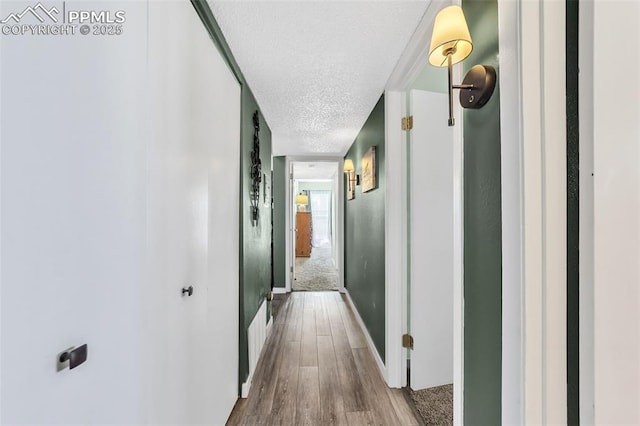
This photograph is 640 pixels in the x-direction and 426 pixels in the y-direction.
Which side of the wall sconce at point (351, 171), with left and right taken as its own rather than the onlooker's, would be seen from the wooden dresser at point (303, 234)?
right

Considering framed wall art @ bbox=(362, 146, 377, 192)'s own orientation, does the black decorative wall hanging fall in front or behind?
in front

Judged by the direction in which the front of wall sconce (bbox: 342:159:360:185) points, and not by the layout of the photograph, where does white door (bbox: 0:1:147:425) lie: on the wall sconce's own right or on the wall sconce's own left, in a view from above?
on the wall sconce's own left

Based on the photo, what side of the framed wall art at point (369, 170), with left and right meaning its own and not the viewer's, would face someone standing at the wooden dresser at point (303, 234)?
right

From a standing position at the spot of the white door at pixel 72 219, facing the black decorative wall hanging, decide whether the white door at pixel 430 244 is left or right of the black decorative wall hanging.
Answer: right

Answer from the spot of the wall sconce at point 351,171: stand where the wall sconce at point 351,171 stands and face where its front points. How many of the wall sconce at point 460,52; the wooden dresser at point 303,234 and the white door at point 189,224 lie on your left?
2

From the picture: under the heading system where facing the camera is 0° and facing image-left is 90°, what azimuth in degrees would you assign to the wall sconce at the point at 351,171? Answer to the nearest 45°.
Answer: approximately 90°

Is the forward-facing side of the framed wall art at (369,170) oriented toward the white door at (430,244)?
no

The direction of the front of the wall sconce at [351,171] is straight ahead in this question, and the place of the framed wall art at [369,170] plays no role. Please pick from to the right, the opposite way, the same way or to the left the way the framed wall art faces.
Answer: the same way

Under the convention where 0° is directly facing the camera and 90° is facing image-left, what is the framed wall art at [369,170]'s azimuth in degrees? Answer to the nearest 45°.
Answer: approximately 90°

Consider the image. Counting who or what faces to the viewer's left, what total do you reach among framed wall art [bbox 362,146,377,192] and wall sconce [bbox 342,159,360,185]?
2

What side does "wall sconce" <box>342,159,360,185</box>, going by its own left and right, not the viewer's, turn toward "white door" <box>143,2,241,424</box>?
left
